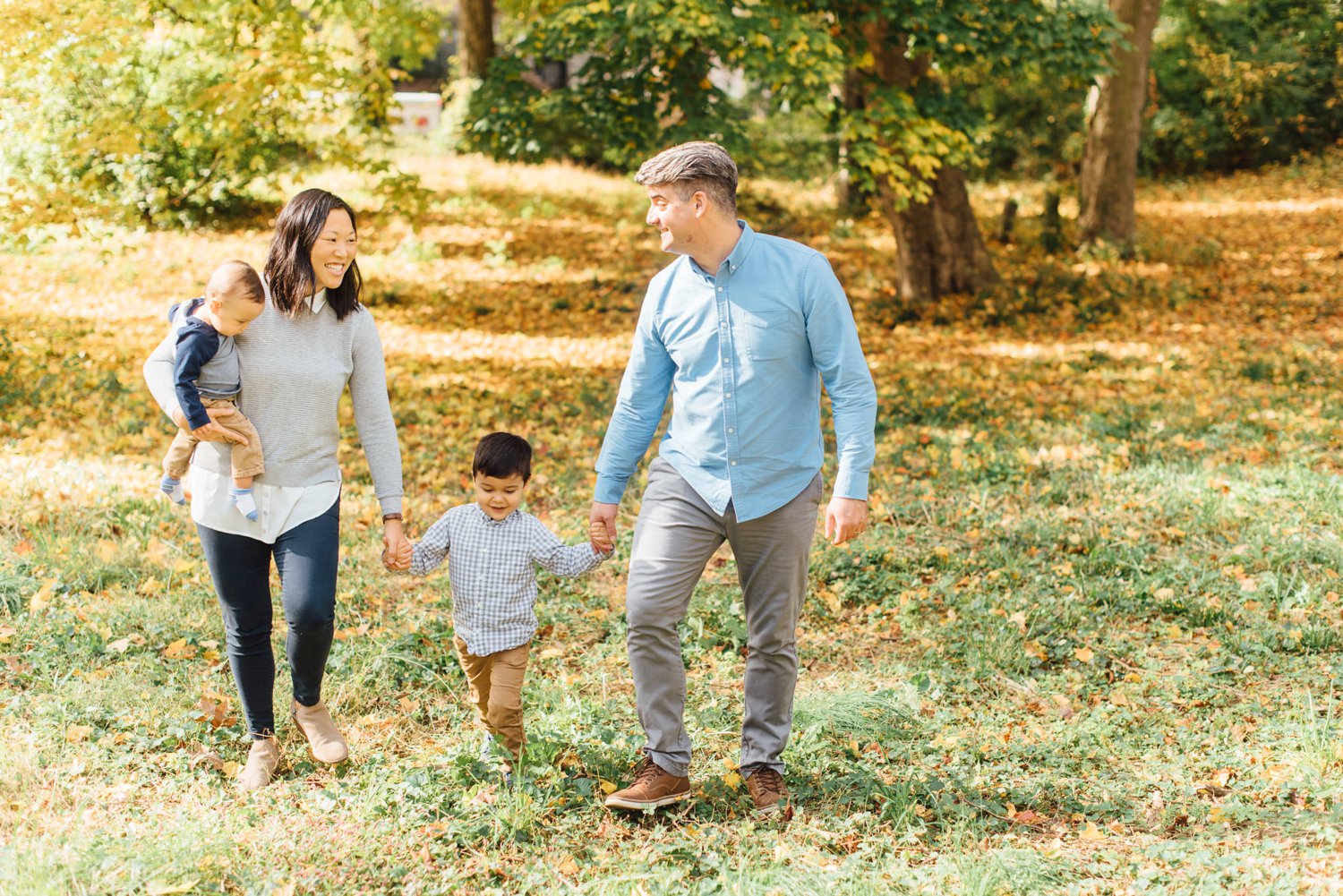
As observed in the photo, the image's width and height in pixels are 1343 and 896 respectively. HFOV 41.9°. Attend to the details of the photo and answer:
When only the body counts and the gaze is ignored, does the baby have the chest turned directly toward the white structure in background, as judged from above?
no

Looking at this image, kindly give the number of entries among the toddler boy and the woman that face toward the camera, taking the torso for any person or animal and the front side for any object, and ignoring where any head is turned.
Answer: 2

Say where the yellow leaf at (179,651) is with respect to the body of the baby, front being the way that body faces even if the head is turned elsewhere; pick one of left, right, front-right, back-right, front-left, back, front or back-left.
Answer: back-left

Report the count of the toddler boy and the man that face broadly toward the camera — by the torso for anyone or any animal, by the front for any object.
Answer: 2

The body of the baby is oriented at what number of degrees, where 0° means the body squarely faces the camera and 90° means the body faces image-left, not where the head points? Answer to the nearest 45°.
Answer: approximately 315°

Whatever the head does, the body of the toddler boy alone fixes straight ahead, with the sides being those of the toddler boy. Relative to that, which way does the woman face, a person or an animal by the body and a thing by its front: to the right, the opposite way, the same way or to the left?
the same way

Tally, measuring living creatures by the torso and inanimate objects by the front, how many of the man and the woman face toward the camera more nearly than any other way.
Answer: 2

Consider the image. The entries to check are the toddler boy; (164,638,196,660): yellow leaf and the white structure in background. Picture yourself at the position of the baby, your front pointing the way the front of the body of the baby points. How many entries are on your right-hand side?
0

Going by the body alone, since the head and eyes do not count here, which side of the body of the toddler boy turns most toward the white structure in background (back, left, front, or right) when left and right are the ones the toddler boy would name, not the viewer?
back

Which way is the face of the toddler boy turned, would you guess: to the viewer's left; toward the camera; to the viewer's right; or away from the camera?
toward the camera

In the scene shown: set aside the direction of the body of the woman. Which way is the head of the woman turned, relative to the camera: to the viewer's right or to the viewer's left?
to the viewer's right

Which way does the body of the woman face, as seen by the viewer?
toward the camera

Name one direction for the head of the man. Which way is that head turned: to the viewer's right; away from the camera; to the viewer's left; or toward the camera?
to the viewer's left

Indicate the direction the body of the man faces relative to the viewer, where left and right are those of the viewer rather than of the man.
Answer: facing the viewer

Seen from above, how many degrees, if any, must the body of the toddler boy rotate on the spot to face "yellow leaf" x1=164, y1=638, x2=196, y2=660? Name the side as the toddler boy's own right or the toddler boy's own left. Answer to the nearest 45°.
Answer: approximately 135° to the toddler boy's own right
